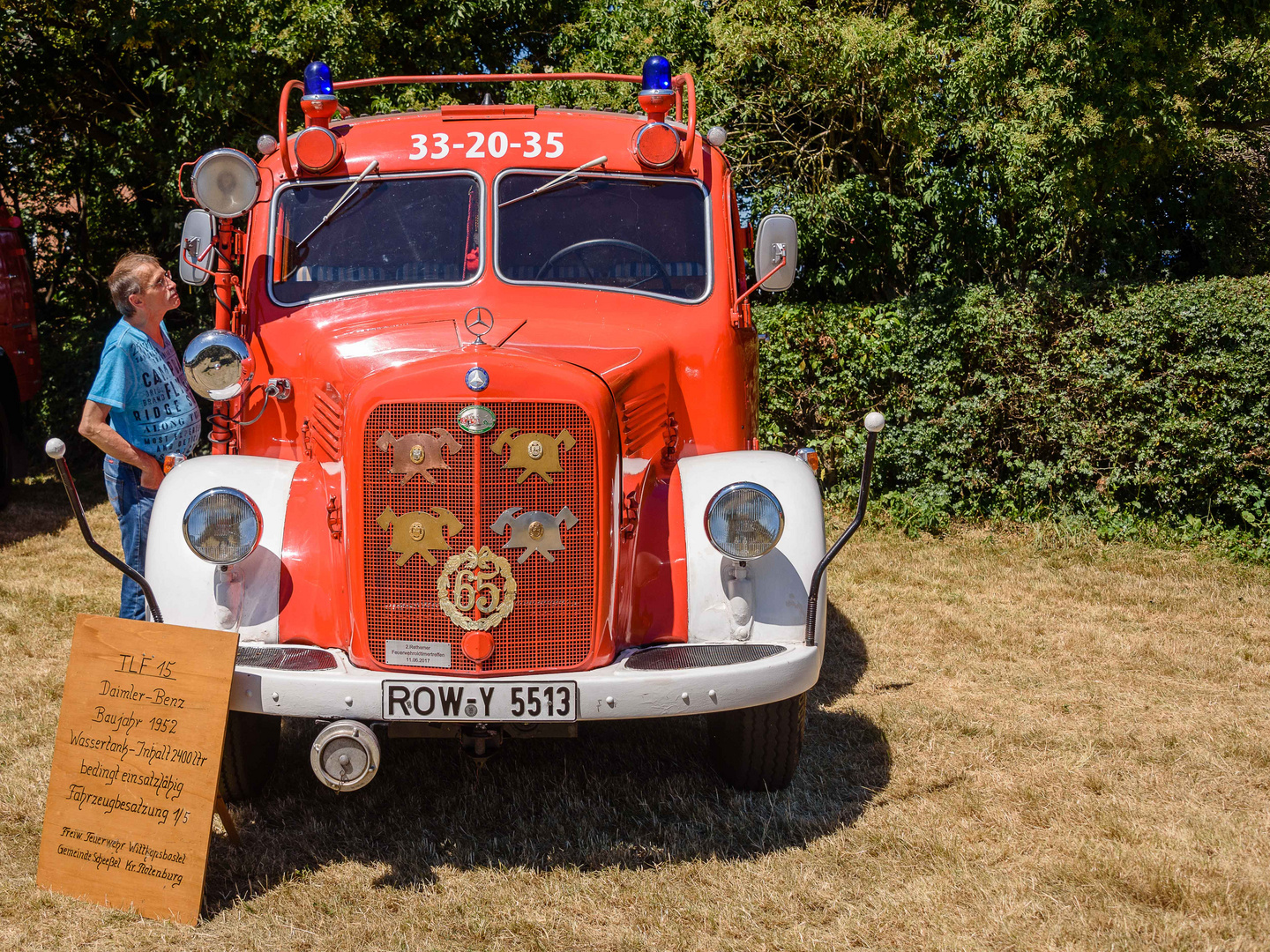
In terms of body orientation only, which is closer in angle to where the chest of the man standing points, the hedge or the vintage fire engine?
the vintage fire engine

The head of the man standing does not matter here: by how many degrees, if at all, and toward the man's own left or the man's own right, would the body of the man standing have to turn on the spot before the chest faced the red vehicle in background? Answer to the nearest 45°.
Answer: approximately 135° to the man's own left

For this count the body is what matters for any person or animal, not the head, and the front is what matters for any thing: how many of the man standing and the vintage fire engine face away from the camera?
0

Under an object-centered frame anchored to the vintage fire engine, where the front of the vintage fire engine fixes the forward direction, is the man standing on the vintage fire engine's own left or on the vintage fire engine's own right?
on the vintage fire engine's own right

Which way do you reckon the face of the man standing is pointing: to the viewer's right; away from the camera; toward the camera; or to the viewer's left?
to the viewer's right

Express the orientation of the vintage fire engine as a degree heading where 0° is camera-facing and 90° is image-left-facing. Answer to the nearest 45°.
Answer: approximately 0°
